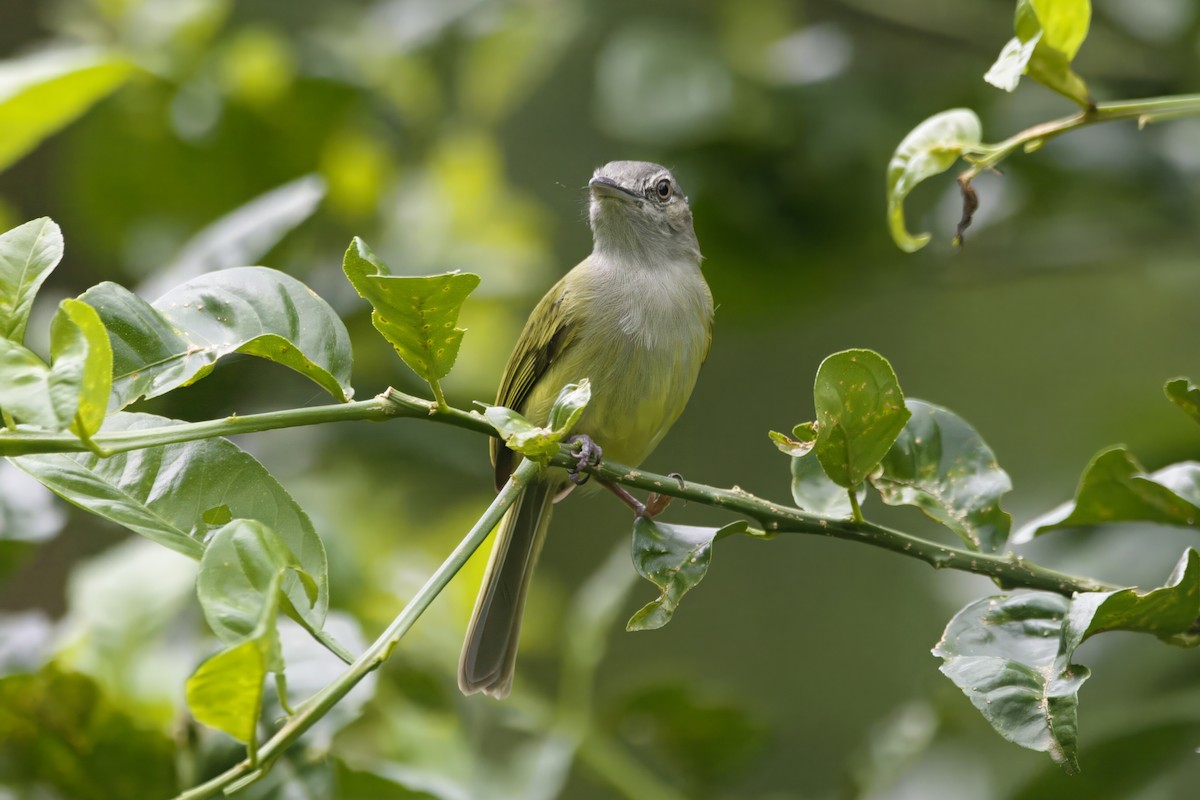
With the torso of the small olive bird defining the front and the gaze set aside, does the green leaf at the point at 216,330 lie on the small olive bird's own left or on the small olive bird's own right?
on the small olive bird's own right

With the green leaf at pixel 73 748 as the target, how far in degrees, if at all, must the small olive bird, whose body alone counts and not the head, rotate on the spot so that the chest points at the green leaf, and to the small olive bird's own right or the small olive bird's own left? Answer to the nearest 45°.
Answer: approximately 90° to the small olive bird's own right

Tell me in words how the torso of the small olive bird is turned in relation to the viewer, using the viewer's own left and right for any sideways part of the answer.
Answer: facing the viewer and to the right of the viewer

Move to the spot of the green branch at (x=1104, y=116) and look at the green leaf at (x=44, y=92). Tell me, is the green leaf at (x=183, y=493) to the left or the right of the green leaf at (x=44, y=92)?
left

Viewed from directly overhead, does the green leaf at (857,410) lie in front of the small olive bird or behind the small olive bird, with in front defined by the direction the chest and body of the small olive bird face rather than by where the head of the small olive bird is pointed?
in front

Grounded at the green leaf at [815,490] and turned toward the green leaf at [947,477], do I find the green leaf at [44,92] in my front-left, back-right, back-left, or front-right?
back-left
